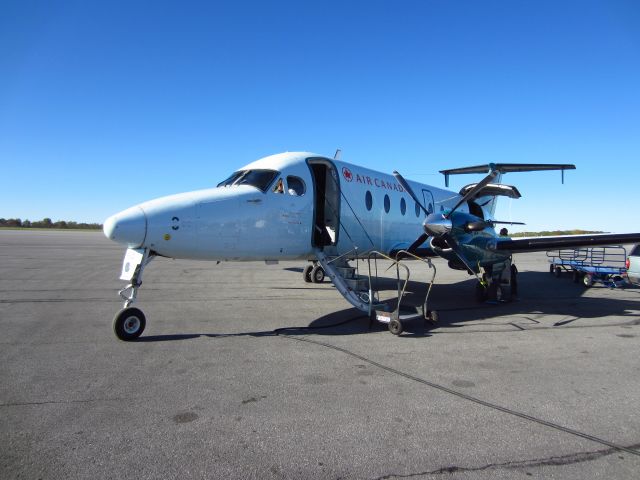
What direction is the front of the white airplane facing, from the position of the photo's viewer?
facing the viewer and to the left of the viewer
